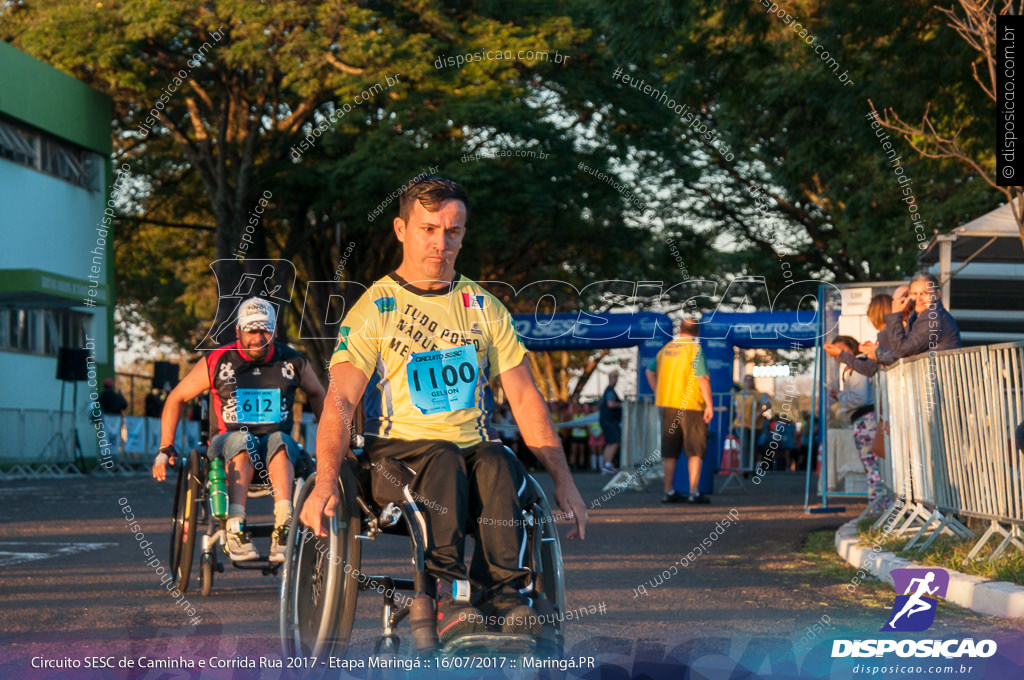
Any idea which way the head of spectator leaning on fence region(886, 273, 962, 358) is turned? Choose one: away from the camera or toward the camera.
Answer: toward the camera

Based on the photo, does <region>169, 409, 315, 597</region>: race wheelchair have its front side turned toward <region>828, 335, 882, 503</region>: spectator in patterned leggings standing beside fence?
no

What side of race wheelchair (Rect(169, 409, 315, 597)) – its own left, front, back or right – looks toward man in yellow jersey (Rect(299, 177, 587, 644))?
front

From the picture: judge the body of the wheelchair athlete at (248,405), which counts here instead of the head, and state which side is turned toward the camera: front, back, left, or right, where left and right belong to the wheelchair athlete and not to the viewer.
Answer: front

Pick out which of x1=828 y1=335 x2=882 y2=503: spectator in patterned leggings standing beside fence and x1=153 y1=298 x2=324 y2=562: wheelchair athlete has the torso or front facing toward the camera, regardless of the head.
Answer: the wheelchair athlete

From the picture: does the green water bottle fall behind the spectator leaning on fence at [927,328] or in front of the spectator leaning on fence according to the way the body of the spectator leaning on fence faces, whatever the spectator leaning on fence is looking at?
in front

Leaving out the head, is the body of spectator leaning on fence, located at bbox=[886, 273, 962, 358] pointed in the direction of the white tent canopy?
no

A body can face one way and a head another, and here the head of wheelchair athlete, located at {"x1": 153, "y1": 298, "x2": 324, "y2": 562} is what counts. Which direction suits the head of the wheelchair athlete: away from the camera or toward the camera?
toward the camera

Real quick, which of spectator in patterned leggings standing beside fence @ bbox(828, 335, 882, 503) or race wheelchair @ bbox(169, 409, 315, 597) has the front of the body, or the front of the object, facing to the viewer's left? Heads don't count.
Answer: the spectator in patterned leggings standing beside fence

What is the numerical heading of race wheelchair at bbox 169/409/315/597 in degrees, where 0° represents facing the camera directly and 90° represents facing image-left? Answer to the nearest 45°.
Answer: approximately 0°

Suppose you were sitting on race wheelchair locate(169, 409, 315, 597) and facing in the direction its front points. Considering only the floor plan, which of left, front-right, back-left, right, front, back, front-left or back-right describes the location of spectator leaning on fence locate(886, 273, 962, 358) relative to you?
left

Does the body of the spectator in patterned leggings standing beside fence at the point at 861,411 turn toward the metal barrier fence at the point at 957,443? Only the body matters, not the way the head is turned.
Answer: no

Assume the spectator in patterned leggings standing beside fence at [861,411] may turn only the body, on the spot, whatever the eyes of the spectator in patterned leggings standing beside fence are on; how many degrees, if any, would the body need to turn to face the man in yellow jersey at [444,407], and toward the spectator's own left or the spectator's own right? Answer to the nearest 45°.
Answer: approximately 90° to the spectator's own left

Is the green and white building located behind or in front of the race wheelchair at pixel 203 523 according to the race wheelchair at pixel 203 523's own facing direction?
behind

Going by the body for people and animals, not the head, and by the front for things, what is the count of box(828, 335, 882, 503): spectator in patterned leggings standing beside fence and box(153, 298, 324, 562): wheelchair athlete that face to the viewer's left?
1

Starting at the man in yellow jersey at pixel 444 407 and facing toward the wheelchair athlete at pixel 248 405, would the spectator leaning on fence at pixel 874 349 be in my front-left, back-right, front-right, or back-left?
front-right

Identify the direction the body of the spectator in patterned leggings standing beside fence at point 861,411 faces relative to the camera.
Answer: to the viewer's left

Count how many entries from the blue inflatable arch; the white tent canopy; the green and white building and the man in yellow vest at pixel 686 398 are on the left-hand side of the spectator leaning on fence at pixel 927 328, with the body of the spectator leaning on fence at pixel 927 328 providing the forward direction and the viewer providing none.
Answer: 0

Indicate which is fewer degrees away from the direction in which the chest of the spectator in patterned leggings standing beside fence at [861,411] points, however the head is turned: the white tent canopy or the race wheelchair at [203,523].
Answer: the race wheelchair
